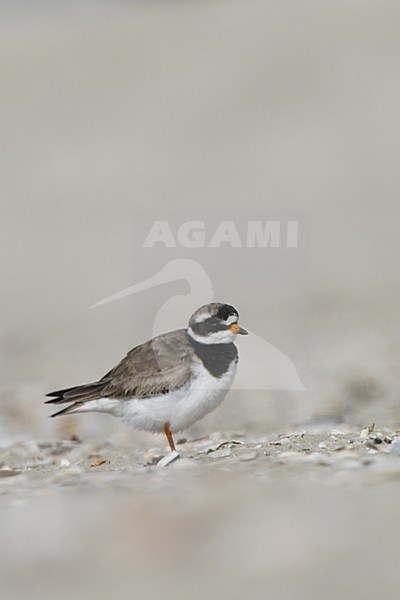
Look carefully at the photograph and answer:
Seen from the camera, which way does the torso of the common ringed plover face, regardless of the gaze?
to the viewer's right
